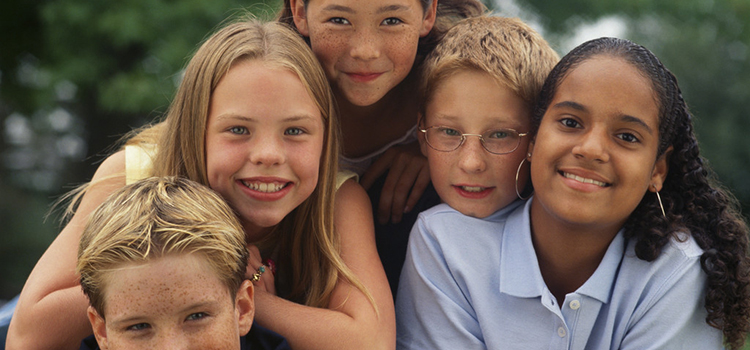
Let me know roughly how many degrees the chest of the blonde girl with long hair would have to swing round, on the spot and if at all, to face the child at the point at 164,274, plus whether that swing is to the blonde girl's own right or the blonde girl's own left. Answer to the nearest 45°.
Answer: approximately 45° to the blonde girl's own right

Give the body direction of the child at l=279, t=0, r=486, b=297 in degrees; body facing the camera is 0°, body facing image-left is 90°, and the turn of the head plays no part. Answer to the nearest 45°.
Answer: approximately 0°

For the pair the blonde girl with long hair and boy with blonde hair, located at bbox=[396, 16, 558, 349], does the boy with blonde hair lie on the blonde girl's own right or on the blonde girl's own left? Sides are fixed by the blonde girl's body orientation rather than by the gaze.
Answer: on the blonde girl's own left

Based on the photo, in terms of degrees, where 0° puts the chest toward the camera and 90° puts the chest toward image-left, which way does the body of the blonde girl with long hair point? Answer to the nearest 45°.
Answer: approximately 0°

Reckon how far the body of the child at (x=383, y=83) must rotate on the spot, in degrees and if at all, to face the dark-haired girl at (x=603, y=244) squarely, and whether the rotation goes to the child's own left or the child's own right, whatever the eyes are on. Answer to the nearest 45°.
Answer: approximately 45° to the child's own left

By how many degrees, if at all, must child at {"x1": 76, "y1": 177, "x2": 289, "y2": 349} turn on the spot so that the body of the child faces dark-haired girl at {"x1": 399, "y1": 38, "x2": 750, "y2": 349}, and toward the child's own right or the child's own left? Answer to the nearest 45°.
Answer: approximately 90° to the child's own left

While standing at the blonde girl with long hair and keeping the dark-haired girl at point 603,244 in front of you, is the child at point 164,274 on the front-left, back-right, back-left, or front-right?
back-right

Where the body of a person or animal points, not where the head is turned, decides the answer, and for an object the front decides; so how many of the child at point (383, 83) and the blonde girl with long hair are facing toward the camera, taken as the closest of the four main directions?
2

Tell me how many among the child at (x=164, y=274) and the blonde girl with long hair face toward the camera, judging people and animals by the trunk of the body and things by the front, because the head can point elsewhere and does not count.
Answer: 2
